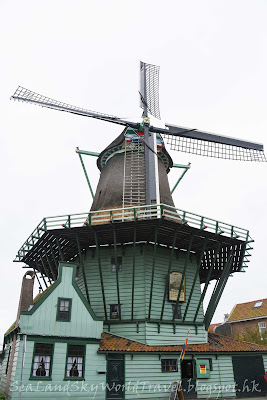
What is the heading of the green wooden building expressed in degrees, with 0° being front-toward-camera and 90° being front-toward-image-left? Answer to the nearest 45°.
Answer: approximately 0°

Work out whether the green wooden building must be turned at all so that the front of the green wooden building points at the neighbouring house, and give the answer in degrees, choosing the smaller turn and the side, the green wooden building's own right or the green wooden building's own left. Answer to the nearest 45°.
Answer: approximately 135° to the green wooden building's own left
